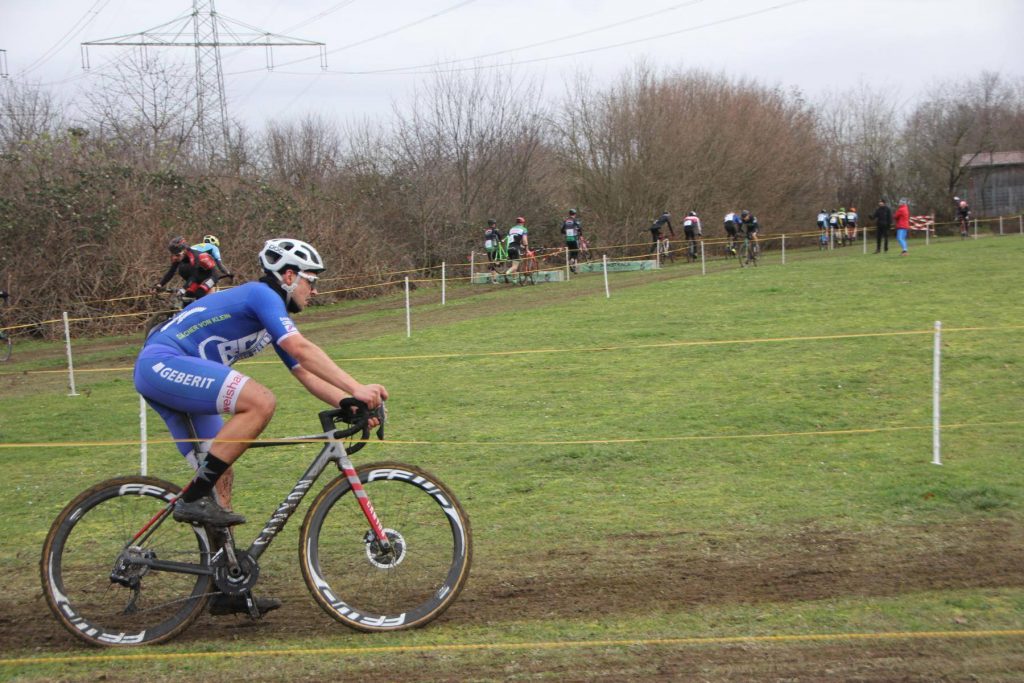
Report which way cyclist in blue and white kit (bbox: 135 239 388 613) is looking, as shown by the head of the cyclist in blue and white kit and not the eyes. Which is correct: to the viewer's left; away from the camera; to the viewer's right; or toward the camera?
to the viewer's right

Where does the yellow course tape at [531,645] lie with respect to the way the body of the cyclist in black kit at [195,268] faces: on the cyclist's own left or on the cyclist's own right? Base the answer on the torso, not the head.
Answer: on the cyclist's own left

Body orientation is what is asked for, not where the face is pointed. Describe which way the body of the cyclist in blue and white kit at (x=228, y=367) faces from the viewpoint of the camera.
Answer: to the viewer's right

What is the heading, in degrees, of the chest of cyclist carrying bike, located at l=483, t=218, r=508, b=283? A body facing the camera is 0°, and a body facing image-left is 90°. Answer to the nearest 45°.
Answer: approximately 225°

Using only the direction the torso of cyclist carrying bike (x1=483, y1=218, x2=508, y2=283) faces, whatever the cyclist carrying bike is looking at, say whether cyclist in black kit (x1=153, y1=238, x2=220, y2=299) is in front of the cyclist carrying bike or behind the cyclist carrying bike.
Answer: behind

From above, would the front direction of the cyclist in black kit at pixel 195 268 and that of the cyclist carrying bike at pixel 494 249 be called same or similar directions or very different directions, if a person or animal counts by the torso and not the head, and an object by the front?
very different directions

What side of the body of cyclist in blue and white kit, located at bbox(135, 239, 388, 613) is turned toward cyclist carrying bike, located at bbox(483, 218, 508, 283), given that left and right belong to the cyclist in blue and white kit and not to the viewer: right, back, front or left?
left

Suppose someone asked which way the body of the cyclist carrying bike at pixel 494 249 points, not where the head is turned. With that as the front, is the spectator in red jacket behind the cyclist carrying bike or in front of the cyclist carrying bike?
in front

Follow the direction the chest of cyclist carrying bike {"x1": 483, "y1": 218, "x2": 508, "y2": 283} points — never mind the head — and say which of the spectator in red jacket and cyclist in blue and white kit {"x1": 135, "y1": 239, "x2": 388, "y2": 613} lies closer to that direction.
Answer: the spectator in red jacket

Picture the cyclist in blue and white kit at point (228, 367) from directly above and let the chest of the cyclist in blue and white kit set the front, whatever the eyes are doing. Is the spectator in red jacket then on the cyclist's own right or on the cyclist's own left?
on the cyclist's own left

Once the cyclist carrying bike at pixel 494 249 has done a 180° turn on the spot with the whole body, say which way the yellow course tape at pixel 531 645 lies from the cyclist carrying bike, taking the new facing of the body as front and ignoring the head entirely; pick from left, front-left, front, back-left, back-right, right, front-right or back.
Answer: front-left

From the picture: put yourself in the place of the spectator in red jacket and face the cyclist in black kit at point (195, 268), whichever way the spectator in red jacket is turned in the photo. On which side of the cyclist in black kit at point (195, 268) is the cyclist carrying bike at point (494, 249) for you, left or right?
right
